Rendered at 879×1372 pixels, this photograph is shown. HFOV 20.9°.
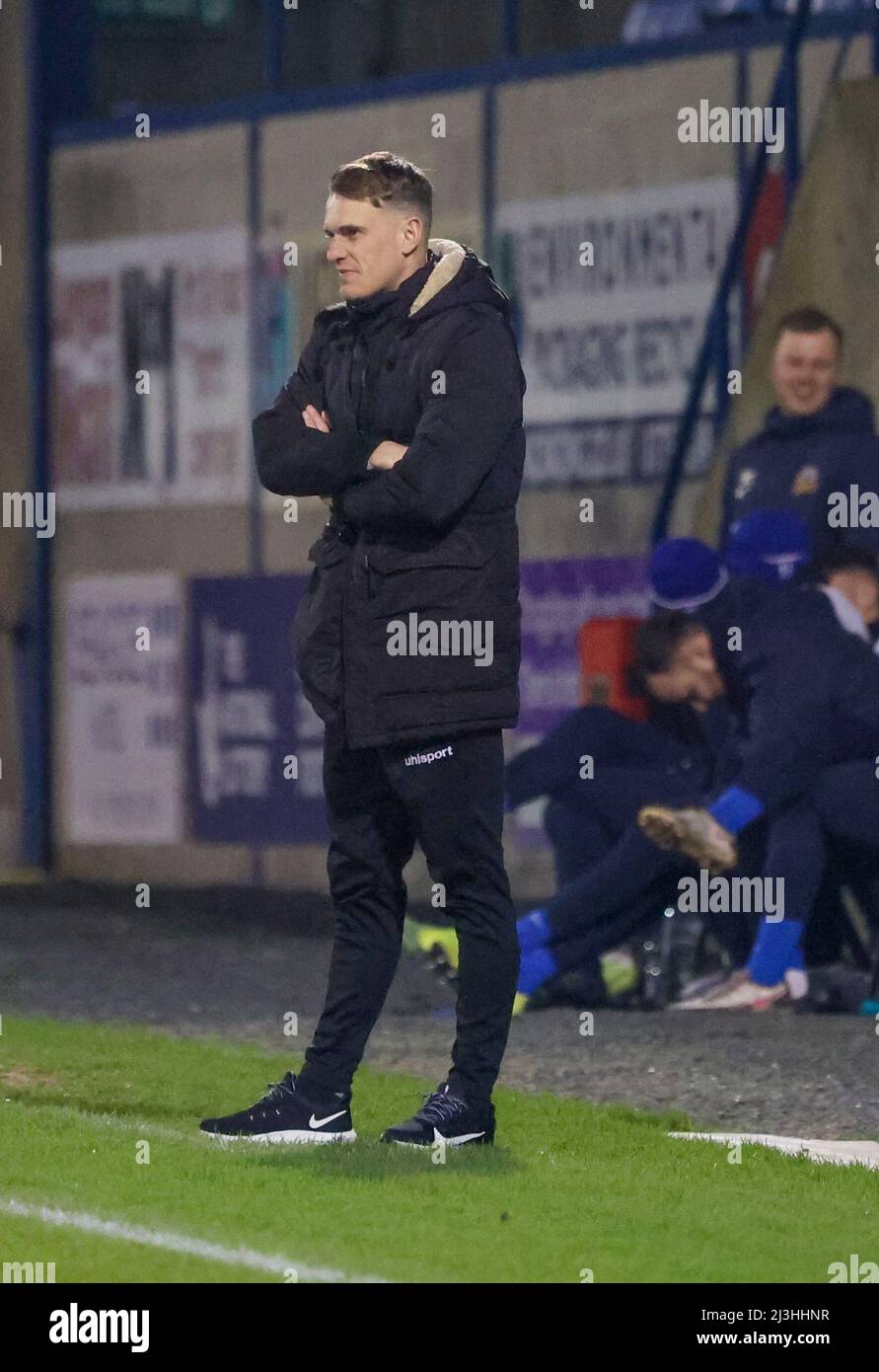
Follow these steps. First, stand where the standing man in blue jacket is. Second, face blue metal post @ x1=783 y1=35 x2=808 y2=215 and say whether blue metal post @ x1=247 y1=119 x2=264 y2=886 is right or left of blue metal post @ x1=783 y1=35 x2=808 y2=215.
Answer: left

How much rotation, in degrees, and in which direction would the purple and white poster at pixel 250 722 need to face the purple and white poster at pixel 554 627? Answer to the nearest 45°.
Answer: approximately 45° to its left

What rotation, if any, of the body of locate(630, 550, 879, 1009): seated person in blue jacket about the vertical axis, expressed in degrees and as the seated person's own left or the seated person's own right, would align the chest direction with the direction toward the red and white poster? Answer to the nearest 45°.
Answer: approximately 90° to the seated person's own right

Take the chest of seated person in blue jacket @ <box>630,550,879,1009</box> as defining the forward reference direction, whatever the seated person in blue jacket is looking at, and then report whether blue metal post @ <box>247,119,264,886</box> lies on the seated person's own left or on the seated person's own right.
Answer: on the seated person's own right

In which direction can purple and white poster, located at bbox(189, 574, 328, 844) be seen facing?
toward the camera

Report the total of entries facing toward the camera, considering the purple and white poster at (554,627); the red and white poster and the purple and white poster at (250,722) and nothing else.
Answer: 3

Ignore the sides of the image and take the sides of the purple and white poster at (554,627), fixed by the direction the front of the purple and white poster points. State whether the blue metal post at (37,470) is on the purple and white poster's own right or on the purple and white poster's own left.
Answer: on the purple and white poster's own right

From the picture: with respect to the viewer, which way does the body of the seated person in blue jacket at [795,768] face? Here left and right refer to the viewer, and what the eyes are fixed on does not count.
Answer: facing the viewer and to the left of the viewer

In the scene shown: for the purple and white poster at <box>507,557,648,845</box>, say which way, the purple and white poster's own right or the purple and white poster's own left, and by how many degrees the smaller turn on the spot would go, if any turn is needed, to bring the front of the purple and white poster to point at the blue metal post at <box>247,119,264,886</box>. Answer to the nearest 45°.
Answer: approximately 135° to the purple and white poster's own right

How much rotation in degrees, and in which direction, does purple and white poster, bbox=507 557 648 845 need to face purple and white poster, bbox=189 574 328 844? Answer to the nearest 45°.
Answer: approximately 135° to its right

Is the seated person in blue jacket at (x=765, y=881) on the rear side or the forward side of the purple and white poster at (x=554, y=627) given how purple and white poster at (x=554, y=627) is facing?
on the forward side

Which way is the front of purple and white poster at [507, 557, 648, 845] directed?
toward the camera

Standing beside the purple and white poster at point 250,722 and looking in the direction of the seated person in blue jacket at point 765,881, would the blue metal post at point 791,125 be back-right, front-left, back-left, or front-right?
front-left

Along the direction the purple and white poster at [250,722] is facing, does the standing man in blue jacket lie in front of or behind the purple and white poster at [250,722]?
in front

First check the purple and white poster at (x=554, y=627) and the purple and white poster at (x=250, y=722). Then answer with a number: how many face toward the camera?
2
